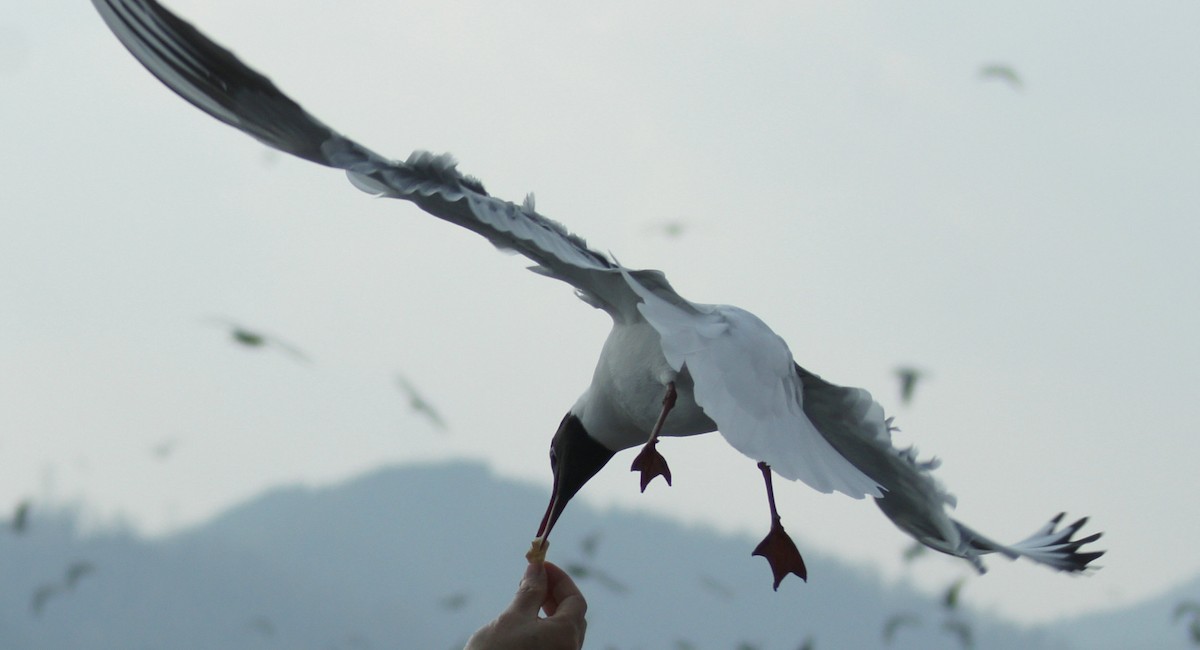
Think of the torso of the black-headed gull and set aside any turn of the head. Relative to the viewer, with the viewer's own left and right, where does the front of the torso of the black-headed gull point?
facing away from the viewer and to the left of the viewer

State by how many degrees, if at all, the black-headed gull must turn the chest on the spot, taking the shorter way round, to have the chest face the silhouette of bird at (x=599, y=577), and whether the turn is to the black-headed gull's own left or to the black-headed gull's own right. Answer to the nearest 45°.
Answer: approximately 45° to the black-headed gull's own right
